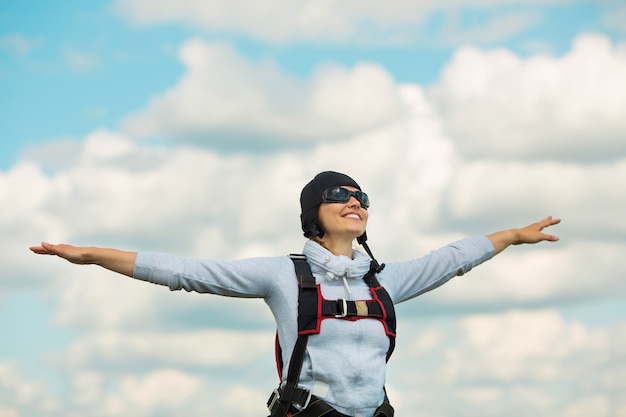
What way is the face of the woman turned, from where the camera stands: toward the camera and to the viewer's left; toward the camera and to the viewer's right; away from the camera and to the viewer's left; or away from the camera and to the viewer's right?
toward the camera and to the viewer's right

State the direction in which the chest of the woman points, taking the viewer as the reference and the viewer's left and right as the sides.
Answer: facing the viewer and to the right of the viewer
